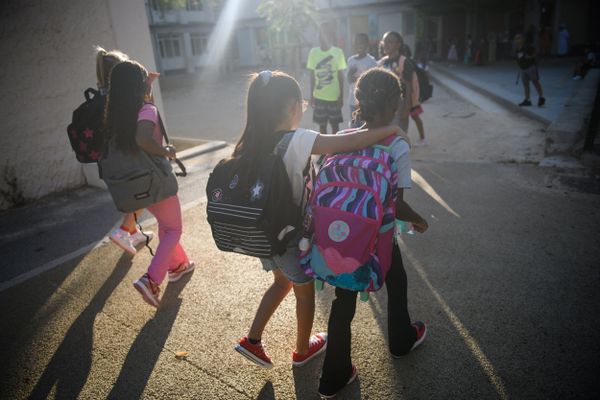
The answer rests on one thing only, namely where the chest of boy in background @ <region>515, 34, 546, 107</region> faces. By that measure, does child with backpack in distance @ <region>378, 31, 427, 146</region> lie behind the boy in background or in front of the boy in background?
in front

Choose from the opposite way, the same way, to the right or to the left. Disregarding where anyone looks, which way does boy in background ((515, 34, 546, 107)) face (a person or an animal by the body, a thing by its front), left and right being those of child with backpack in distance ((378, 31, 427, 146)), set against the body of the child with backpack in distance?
the same way

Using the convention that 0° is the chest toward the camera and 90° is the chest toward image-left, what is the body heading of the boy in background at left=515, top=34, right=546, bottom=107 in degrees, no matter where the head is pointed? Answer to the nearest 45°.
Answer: approximately 45°

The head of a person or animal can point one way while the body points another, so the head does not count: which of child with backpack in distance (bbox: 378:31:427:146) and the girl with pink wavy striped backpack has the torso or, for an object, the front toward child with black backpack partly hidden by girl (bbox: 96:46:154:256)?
child with backpack in distance (bbox: 378:31:427:146)

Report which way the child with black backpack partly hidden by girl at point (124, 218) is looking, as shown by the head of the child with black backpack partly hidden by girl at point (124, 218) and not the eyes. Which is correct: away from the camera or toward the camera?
away from the camera

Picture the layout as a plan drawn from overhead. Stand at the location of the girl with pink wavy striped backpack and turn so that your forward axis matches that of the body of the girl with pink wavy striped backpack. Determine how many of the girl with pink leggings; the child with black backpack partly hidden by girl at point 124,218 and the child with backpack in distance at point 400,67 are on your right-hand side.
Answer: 0

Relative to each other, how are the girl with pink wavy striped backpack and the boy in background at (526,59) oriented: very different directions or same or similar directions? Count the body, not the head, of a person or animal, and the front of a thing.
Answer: very different directions

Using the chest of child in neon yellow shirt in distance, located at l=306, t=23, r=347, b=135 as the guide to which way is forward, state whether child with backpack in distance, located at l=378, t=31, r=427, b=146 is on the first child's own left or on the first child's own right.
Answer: on the first child's own left

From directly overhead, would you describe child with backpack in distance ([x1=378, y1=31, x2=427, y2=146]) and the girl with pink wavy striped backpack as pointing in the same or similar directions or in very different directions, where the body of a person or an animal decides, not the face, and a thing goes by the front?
very different directions

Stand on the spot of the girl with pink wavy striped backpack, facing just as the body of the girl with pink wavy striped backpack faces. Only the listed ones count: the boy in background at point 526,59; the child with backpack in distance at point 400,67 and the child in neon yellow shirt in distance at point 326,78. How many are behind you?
0

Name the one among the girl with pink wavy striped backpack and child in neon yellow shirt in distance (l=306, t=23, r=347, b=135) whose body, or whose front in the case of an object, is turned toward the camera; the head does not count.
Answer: the child in neon yellow shirt in distance

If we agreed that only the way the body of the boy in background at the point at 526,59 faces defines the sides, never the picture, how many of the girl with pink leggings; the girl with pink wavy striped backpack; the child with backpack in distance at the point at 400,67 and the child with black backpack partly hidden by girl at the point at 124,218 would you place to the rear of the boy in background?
0

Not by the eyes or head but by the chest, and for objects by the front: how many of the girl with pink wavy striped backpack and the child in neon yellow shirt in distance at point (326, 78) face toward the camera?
1

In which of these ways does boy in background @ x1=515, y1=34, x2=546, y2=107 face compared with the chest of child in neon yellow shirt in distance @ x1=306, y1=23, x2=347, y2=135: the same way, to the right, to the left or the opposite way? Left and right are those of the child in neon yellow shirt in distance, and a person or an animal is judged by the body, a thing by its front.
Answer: to the right

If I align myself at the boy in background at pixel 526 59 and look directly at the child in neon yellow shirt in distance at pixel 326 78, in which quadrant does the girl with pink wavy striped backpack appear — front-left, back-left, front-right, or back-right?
front-left

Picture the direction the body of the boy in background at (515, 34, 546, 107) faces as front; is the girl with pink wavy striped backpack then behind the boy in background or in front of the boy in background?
in front

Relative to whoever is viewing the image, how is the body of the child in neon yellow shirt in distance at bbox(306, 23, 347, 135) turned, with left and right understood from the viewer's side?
facing the viewer

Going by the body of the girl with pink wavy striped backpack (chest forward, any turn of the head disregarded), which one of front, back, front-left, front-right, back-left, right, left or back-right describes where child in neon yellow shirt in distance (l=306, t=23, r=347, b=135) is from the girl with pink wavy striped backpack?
front-left

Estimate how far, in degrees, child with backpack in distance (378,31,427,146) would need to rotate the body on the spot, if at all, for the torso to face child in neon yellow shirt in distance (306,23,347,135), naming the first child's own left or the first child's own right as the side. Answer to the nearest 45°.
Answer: approximately 45° to the first child's own right

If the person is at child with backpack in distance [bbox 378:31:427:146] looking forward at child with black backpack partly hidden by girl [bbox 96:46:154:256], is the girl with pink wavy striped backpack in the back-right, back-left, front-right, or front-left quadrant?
front-left

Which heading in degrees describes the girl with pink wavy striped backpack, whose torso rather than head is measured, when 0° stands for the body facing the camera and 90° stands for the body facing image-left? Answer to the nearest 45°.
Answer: approximately 225°
